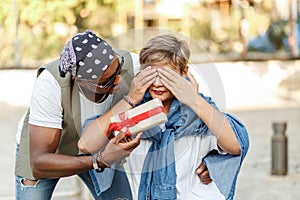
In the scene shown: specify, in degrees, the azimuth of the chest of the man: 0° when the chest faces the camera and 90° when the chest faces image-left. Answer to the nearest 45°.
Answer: approximately 315°
